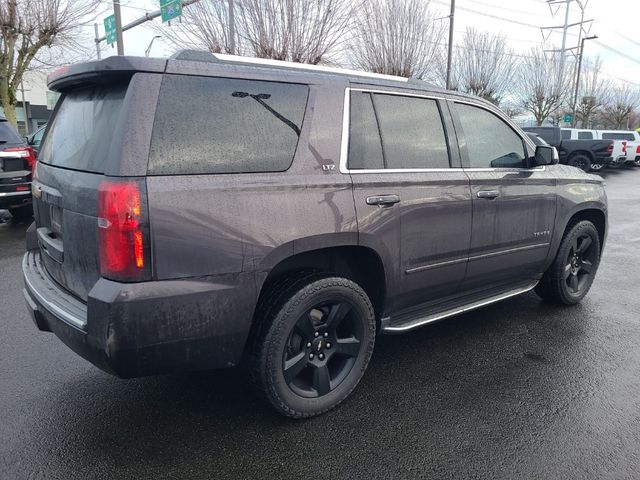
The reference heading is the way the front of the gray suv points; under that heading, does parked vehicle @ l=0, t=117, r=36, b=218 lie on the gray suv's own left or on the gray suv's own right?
on the gray suv's own left

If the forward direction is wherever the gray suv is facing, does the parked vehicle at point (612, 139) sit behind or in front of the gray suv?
in front

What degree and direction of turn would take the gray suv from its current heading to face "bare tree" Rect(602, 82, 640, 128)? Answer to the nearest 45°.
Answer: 0° — it already faces it

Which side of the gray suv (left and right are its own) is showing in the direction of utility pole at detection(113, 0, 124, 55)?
left

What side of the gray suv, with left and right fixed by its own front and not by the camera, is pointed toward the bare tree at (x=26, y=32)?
left

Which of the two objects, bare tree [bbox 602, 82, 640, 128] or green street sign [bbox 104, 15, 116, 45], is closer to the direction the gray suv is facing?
the bare tree

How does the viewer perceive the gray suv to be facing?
facing away from the viewer and to the right of the viewer

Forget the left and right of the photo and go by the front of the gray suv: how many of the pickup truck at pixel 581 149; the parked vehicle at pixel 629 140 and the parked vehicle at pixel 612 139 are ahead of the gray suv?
3

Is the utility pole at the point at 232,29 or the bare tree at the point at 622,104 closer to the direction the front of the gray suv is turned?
the bare tree

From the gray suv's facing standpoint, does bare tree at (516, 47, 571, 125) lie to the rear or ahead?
ahead

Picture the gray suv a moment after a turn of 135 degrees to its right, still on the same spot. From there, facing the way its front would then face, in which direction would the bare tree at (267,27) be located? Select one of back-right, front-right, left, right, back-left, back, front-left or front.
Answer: back

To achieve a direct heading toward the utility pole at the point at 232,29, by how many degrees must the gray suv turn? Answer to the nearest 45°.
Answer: approximately 45° to its left

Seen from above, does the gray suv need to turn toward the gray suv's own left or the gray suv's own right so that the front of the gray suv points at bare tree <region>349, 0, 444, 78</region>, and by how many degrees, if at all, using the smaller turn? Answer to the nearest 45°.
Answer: approximately 45° to the gray suv's own left

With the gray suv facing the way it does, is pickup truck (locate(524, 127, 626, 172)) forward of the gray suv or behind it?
forward

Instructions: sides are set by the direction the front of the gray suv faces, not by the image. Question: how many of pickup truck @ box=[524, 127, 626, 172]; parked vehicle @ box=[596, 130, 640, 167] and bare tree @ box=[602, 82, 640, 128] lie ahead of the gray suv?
3

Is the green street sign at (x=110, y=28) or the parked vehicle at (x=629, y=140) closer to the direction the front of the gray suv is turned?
the parked vehicle
